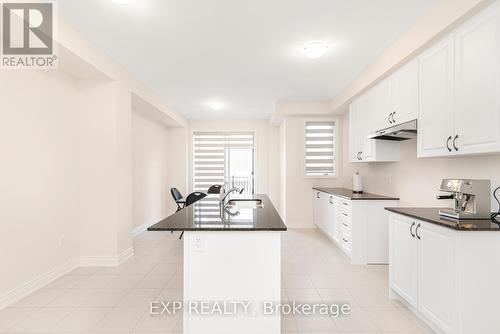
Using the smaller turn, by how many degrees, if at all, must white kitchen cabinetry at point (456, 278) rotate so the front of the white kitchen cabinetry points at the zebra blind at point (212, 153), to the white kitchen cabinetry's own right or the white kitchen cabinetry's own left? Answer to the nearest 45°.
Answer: approximately 90° to the white kitchen cabinetry's own right

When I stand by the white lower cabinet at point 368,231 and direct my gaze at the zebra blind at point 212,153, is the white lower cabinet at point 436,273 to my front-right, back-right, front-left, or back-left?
back-left

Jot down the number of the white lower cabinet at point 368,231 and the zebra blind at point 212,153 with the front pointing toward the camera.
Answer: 1

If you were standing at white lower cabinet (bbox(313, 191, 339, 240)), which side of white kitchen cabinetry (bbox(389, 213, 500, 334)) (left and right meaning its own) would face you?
right

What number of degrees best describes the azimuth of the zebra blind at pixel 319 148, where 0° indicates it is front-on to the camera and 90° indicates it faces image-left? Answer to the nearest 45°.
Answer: approximately 0°

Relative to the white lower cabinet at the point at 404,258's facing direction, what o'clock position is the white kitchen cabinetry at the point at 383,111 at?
The white kitchen cabinetry is roughly at 4 o'clock from the white lower cabinet.

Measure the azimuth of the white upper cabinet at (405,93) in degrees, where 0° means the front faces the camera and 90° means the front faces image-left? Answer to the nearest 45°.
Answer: approximately 45°
